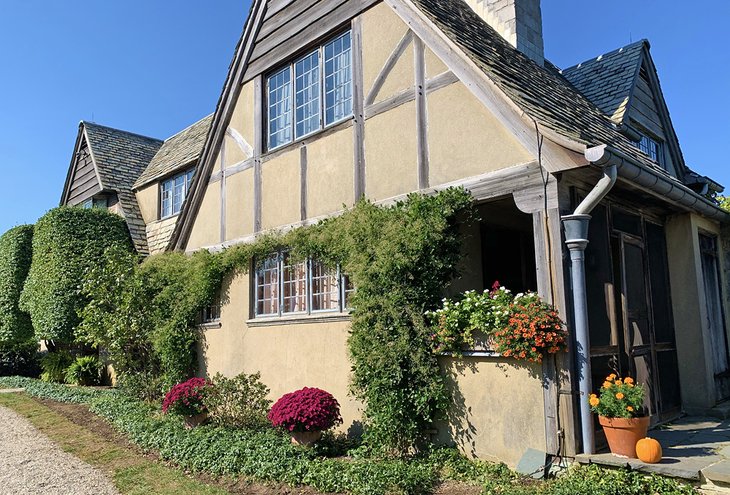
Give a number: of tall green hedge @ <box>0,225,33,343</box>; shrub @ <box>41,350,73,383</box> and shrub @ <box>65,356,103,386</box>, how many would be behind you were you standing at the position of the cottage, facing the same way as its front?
3

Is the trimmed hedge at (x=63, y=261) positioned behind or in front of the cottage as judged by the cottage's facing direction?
behind

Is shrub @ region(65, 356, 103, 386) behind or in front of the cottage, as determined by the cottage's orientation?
behind

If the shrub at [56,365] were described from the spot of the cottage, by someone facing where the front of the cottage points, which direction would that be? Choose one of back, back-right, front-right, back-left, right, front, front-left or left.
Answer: back

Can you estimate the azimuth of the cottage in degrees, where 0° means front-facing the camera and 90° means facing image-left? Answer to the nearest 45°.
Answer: approximately 315°
